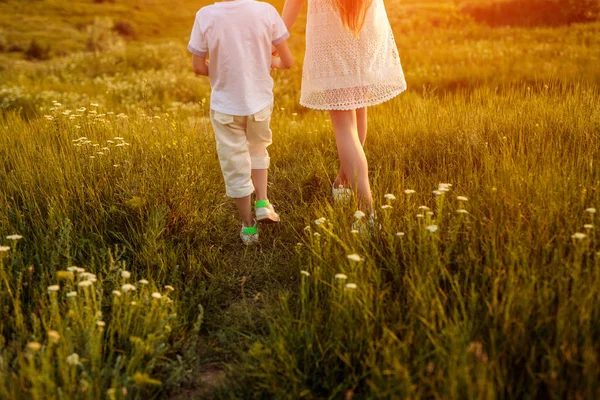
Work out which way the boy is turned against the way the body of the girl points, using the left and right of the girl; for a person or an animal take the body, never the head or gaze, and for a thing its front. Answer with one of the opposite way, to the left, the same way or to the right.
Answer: the same way

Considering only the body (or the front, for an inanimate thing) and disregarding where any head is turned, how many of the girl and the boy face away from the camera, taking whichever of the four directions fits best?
2

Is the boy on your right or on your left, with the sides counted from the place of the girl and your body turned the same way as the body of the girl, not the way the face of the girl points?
on your left

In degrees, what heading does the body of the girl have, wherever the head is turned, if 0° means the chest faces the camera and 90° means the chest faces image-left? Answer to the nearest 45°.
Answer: approximately 180°

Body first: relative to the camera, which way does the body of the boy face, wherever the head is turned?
away from the camera

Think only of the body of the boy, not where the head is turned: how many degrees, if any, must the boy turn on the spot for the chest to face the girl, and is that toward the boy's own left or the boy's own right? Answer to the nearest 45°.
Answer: approximately 90° to the boy's own right
